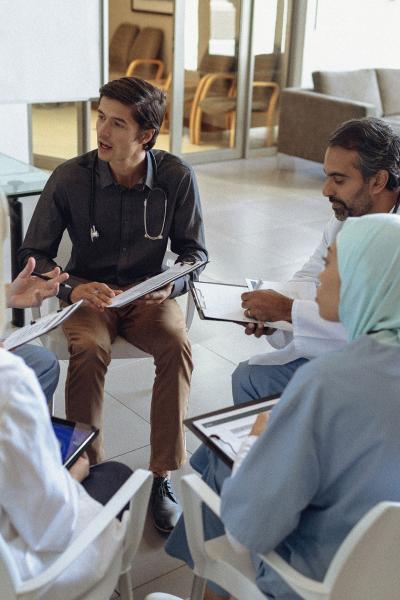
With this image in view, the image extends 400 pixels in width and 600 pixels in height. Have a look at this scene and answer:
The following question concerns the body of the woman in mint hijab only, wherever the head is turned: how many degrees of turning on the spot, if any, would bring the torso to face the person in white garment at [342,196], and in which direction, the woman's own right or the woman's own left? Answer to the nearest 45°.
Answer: approximately 45° to the woman's own right

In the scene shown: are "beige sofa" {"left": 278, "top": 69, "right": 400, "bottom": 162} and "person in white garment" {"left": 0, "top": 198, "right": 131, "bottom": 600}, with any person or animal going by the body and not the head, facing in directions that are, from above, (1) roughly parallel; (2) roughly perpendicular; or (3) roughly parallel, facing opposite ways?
roughly perpendicular

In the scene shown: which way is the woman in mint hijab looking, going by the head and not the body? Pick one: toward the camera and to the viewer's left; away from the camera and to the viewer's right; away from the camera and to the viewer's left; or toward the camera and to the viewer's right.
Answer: away from the camera and to the viewer's left

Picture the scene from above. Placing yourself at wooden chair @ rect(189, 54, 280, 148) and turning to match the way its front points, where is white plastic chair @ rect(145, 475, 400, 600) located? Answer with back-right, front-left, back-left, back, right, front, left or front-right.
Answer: front-left

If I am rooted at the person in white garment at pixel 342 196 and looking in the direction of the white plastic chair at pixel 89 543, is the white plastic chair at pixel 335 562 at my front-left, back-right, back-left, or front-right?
front-left

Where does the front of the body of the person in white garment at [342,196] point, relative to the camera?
to the viewer's left

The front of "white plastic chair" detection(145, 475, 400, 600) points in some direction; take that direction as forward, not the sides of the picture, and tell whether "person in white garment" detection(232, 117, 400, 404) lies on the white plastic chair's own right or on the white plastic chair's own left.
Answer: on the white plastic chair's own right

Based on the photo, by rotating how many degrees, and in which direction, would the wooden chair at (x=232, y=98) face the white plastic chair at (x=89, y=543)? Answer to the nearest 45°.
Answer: approximately 45° to its left

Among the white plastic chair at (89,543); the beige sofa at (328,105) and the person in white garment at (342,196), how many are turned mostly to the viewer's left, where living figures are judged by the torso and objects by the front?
1

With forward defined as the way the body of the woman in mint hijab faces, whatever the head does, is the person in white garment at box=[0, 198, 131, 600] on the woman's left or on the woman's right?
on the woman's left

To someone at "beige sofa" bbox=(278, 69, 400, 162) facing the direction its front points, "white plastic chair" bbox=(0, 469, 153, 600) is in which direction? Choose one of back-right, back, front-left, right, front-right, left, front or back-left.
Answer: front-right

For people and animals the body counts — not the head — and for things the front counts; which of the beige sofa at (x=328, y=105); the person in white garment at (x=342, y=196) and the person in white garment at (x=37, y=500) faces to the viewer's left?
the person in white garment at (x=342, y=196)

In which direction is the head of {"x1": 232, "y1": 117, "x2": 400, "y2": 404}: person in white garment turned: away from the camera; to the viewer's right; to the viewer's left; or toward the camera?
to the viewer's left

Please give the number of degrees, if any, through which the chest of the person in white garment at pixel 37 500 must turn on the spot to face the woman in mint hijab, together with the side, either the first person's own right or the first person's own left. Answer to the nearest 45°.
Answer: approximately 45° to the first person's own right

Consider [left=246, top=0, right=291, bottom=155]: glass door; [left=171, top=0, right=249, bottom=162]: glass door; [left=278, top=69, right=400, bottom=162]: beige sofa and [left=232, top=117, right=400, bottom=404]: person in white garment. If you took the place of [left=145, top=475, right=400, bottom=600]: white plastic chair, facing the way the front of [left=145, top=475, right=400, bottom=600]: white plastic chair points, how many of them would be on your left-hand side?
0

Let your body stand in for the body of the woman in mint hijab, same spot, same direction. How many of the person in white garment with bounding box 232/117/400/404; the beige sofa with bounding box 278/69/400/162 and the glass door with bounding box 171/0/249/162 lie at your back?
0

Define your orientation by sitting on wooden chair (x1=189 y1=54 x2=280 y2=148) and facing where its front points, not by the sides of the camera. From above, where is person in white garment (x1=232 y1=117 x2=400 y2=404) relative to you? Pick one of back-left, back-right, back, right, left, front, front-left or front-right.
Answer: front-left

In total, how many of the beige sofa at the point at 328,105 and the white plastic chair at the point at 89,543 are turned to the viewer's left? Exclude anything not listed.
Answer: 0
